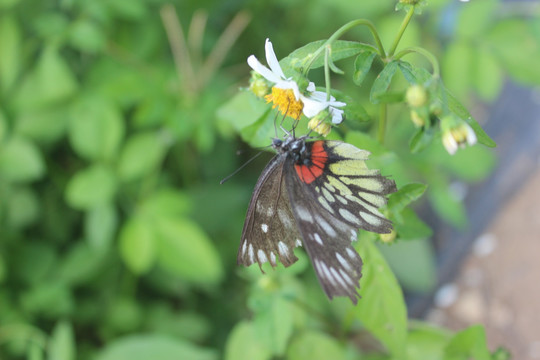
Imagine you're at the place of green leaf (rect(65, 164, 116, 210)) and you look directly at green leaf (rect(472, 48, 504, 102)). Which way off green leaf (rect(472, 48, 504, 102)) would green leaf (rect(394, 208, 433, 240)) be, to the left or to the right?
right

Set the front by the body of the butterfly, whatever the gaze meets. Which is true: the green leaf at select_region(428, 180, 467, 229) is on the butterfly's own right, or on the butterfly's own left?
on the butterfly's own right
